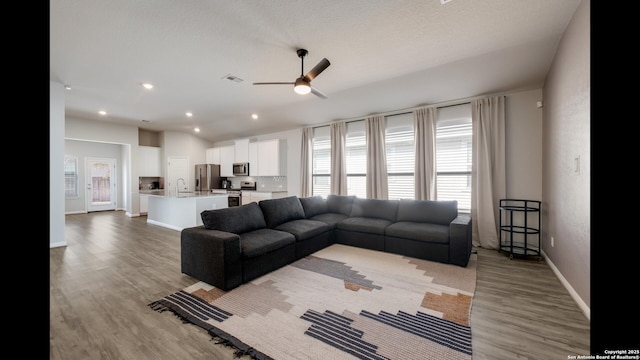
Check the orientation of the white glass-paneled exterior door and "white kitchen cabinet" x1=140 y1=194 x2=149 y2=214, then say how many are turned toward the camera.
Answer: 2

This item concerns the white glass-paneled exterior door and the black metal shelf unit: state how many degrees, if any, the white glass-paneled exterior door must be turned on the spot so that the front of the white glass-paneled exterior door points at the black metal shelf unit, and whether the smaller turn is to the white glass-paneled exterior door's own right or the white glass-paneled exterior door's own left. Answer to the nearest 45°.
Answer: approximately 45° to the white glass-paneled exterior door's own left

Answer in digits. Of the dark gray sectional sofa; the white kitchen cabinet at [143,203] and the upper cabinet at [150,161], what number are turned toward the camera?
3

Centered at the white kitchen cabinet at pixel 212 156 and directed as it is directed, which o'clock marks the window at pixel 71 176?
The window is roughly at 2 o'clock from the white kitchen cabinet.

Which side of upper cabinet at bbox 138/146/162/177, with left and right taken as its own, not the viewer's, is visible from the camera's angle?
front

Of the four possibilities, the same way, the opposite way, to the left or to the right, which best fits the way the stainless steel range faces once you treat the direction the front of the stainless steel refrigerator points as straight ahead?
the same way

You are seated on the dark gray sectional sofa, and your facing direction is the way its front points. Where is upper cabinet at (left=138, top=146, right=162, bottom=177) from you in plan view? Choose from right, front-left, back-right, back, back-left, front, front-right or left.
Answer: back-right

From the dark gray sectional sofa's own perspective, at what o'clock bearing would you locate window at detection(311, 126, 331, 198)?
The window is roughly at 6 o'clock from the dark gray sectional sofa.

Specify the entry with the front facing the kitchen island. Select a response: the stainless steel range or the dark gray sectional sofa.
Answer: the stainless steel range

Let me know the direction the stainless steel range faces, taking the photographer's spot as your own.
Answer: facing the viewer and to the left of the viewer

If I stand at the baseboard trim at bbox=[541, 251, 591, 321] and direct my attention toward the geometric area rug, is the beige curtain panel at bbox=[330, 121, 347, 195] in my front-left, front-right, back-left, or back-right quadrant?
front-right

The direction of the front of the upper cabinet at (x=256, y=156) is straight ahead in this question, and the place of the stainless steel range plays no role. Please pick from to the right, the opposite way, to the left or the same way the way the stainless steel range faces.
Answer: the same way

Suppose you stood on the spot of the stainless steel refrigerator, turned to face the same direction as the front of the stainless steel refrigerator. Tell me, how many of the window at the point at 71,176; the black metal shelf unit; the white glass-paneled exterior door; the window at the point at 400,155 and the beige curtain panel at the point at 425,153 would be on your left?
3

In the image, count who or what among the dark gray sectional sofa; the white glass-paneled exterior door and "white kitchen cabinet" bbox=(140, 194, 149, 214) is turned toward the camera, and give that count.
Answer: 3

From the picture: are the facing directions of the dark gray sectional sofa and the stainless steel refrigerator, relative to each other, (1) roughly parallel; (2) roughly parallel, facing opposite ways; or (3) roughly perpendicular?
roughly parallel

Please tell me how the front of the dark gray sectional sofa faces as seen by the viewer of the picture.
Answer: facing the viewer

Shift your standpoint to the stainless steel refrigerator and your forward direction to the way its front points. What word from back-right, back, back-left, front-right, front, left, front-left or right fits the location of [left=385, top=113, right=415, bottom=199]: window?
left
